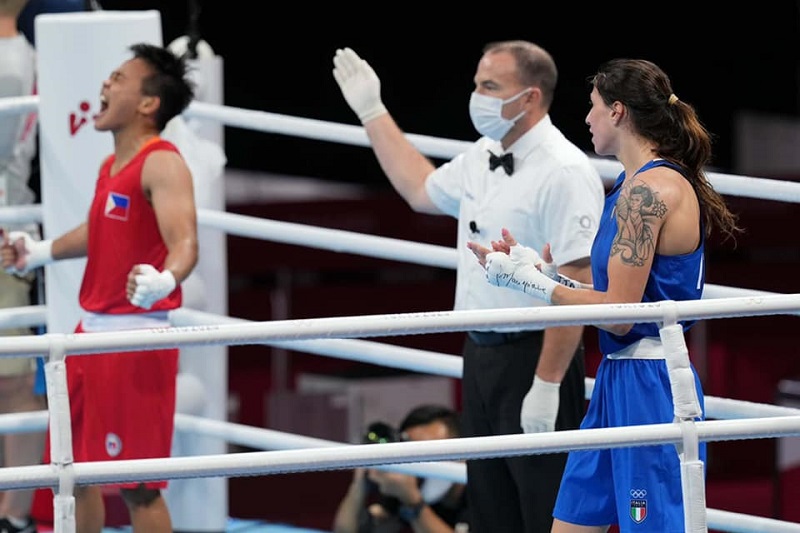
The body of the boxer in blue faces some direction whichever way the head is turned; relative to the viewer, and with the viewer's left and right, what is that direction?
facing to the left of the viewer

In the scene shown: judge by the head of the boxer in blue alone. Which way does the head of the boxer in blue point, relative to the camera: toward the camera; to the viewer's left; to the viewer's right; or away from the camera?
to the viewer's left

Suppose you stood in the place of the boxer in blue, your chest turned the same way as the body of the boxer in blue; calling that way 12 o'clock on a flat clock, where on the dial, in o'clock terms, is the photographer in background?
The photographer in background is roughly at 2 o'clock from the boxer in blue.

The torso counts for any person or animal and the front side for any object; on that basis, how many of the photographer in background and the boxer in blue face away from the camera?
0

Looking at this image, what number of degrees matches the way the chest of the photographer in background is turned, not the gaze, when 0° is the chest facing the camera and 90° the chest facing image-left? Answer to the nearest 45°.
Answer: approximately 45°

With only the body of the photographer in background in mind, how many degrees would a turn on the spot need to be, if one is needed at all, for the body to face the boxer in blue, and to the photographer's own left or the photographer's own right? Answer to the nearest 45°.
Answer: approximately 45° to the photographer's own left
